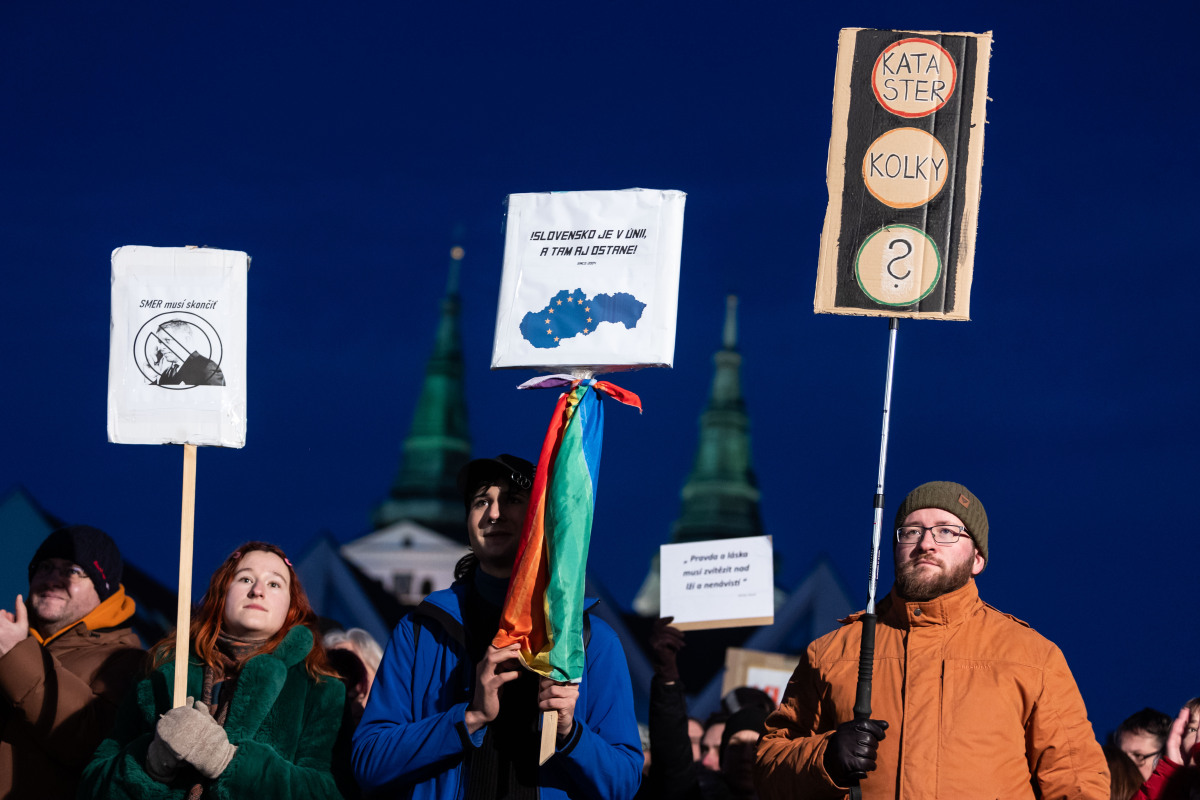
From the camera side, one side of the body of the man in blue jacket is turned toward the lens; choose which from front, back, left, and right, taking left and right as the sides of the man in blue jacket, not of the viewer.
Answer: front

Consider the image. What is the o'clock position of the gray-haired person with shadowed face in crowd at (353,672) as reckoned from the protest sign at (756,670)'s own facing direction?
The gray-haired person with shadowed face in crowd is roughly at 1 o'clock from the protest sign.

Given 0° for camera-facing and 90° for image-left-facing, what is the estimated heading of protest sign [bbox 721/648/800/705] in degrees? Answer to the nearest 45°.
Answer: approximately 0°

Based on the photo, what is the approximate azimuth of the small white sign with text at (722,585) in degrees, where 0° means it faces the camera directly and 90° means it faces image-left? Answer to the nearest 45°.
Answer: approximately 0°

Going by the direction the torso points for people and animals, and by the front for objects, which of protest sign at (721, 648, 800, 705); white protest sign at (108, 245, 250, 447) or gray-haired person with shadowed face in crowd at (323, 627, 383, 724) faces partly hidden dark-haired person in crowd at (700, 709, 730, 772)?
the protest sign

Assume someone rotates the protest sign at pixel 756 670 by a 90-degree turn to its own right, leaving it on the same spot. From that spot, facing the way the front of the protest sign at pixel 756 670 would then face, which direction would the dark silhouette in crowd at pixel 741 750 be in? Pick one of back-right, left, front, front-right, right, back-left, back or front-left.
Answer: left

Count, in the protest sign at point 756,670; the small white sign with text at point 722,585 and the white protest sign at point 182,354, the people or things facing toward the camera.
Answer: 3

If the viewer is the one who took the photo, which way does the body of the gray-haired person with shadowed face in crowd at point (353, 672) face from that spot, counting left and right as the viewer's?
facing the viewer and to the left of the viewer
